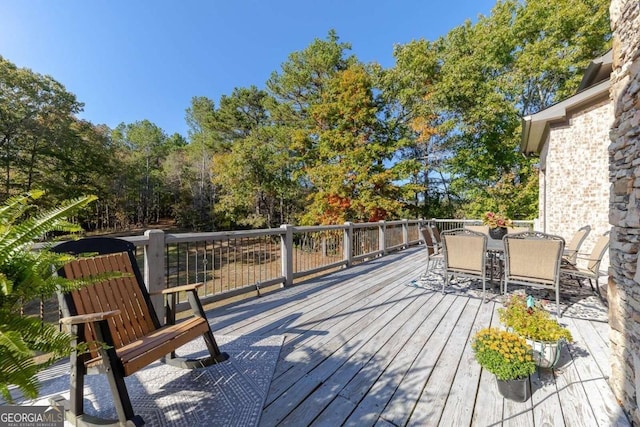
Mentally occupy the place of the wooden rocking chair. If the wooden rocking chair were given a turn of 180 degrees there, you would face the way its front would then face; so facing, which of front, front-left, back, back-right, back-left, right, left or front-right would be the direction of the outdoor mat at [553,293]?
back-right

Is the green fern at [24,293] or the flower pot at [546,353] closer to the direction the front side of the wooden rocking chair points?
the flower pot

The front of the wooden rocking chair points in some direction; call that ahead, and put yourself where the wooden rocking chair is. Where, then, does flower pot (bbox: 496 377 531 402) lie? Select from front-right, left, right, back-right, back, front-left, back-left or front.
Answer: front

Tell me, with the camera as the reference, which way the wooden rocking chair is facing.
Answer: facing the viewer and to the right of the viewer

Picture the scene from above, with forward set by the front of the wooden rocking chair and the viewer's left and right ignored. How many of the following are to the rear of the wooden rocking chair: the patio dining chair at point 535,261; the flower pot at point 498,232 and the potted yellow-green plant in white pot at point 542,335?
0

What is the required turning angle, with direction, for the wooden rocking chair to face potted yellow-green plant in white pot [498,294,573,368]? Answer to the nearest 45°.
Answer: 0° — it already faces it

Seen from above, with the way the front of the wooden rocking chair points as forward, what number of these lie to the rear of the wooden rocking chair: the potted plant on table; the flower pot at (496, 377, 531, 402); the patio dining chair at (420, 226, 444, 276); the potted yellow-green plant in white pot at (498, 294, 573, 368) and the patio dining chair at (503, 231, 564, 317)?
0

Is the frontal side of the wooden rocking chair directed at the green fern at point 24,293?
no

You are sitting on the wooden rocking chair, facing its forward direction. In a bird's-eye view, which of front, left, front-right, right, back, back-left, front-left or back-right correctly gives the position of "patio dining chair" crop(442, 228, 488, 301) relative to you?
front-left

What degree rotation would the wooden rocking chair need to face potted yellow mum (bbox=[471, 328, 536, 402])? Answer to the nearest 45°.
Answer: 0° — it already faces it

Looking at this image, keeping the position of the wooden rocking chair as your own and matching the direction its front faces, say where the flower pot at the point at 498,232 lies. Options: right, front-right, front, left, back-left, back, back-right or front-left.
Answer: front-left

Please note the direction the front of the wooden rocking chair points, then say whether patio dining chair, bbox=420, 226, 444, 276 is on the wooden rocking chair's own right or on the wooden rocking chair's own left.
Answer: on the wooden rocking chair's own left

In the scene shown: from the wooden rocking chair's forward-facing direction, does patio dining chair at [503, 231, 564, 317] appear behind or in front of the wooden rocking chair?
in front
